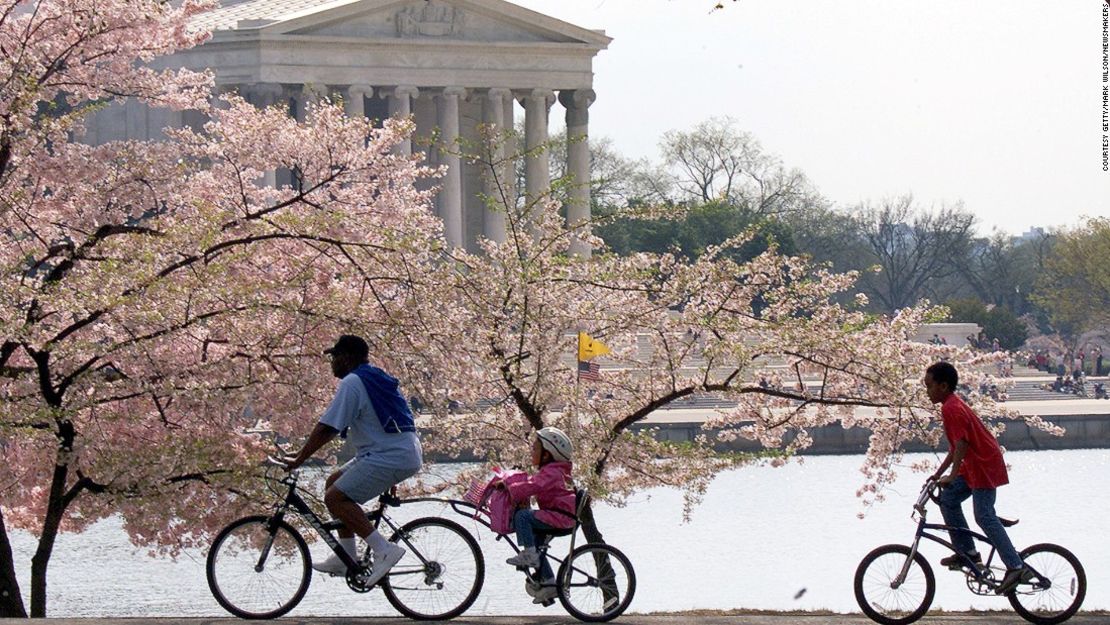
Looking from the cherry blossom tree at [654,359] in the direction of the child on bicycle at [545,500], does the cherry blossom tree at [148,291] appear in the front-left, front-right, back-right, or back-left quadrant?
front-right

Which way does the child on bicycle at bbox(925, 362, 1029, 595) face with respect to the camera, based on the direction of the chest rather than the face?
to the viewer's left

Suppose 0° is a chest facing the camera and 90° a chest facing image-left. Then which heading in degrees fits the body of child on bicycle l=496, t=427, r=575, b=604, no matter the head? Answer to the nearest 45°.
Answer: approximately 90°

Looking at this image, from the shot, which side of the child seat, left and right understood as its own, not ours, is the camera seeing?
left

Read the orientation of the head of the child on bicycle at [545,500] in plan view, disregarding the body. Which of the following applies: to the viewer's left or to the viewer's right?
to the viewer's left

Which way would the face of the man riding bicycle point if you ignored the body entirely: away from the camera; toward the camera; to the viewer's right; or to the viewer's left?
to the viewer's left

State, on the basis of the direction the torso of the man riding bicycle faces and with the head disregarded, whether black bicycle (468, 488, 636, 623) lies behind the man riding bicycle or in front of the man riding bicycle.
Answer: behind

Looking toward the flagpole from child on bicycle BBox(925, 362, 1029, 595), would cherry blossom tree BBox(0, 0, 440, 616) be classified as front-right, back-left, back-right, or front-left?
front-left

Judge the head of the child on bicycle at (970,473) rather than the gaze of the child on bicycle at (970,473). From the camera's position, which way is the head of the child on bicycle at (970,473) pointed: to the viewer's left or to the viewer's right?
to the viewer's left

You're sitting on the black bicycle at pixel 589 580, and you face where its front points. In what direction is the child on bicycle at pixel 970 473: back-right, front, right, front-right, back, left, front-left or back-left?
back

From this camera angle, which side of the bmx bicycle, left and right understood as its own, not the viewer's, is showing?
left

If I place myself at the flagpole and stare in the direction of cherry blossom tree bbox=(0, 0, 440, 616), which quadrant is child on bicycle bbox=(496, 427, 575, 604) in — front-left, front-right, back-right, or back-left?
front-left
